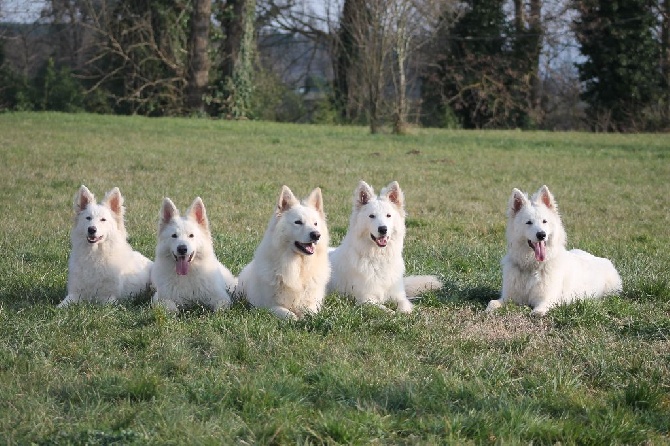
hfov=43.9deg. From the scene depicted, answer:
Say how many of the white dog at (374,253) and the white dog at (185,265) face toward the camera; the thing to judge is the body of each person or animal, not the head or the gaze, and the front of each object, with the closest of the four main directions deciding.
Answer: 2

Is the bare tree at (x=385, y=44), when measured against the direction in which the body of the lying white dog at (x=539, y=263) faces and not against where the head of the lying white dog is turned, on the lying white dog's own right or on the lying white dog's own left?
on the lying white dog's own right

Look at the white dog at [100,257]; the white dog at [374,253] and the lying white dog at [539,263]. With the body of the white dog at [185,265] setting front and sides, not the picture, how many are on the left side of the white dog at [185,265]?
2

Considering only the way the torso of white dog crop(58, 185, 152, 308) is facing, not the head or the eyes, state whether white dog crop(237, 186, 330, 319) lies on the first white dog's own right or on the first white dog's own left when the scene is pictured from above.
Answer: on the first white dog's own left

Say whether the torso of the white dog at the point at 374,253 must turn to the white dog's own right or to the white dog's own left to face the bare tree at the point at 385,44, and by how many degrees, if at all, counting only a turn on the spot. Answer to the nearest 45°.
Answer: approximately 180°

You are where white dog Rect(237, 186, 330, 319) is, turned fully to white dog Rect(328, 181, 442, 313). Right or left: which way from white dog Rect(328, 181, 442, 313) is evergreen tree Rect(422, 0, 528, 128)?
left

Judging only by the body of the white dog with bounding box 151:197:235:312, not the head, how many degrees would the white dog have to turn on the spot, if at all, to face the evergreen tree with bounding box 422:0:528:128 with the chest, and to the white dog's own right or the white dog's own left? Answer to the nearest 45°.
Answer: approximately 135° to the white dog's own left

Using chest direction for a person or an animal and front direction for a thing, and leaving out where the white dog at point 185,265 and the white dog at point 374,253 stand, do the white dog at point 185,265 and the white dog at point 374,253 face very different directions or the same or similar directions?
same or similar directions

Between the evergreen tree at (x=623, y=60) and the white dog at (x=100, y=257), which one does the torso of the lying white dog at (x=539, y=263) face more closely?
the white dog

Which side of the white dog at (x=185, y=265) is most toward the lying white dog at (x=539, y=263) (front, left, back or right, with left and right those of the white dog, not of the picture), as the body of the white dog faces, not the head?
left

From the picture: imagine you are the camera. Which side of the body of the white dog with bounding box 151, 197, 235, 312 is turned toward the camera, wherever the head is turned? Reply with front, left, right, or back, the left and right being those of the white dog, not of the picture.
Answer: front

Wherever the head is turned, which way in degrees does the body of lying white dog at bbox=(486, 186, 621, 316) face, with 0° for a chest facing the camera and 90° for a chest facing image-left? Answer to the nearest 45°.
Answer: approximately 45°

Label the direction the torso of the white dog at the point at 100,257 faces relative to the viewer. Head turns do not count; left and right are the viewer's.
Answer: facing the viewer and to the left of the viewer
